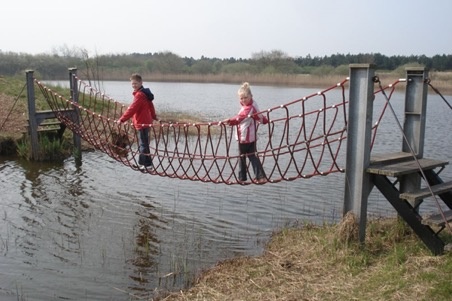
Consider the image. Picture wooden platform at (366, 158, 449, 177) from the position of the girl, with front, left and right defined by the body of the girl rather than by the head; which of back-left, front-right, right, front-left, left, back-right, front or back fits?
left

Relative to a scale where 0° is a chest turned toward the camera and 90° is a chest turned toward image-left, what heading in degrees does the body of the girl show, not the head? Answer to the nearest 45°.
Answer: approximately 45°

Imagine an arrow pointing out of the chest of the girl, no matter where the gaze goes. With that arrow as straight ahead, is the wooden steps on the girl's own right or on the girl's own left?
on the girl's own left

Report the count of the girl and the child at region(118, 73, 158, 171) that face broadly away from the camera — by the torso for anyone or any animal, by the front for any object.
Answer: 0

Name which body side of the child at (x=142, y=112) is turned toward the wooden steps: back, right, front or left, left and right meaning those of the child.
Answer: left

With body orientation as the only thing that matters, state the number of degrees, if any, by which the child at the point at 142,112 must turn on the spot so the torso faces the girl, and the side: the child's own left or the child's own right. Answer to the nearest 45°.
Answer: approximately 90° to the child's own left

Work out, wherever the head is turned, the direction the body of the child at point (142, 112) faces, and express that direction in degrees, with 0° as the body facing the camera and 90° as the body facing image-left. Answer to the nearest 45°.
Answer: approximately 45°
